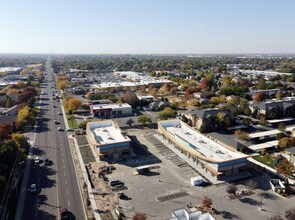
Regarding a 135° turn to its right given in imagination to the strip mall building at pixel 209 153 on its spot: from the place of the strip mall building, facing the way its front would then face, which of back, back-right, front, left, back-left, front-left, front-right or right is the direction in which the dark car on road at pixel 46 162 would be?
left

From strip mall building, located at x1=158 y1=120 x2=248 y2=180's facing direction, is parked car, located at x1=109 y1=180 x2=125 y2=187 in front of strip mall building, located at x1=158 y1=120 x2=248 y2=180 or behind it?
in front

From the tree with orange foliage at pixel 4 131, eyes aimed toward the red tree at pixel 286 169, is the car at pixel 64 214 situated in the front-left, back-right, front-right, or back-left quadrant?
front-right

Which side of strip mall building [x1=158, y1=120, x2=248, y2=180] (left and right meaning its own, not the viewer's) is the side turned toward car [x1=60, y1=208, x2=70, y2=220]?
front

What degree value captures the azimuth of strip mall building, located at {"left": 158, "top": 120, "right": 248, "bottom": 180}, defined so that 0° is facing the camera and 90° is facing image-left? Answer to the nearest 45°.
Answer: approximately 45°

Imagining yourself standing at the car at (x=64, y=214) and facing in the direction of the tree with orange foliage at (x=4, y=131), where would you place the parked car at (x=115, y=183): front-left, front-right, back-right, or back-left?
front-right

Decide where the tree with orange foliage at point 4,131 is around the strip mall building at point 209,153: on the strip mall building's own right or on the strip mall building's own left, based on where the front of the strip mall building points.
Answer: on the strip mall building's own right

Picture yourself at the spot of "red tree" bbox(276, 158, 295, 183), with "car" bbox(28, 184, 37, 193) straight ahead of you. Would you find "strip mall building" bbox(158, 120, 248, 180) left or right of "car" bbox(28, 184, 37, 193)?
right

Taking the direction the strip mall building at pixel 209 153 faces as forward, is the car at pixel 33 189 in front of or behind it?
in front
